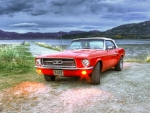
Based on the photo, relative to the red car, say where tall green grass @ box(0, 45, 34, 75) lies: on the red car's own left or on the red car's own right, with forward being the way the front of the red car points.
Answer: on the red car's own right

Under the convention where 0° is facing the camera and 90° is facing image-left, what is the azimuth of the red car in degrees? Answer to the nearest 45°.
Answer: approximately 45°
